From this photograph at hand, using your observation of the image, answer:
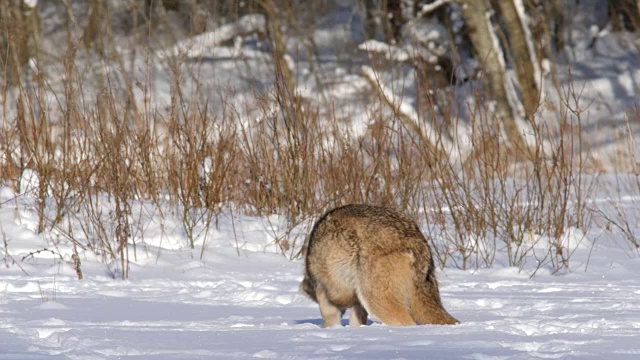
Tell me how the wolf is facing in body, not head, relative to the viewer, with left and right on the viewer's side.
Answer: facing away from the viewer and to the left of the viewer

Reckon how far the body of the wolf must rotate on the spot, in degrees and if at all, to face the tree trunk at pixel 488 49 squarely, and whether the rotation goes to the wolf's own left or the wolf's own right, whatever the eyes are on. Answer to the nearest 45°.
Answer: approximately 45° to the wolf's own right
